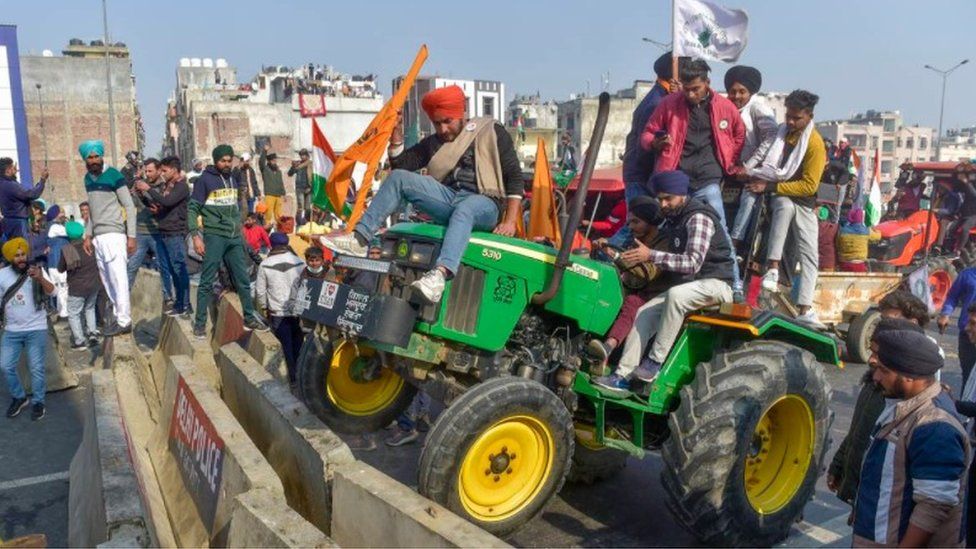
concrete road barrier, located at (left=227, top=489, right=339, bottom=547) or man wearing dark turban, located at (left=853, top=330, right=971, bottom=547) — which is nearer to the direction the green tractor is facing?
the concrete road barrier

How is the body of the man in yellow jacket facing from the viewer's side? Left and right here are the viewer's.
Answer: facing the viewer and to the left of the viewer

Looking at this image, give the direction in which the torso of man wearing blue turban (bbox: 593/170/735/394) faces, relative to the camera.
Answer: to the viewer's left

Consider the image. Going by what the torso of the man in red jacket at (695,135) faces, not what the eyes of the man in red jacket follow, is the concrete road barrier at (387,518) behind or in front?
in front

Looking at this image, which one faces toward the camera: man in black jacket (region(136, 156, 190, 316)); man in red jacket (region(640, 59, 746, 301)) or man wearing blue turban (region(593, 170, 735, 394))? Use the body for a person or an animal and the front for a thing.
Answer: the man in red jacket

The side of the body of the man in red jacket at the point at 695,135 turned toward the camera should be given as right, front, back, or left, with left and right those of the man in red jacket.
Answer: front

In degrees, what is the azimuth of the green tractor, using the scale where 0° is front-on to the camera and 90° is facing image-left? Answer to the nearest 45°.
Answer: approximately 45°

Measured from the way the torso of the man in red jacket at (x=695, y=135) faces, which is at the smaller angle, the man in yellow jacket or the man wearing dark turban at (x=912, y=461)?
the man wearing dark turban

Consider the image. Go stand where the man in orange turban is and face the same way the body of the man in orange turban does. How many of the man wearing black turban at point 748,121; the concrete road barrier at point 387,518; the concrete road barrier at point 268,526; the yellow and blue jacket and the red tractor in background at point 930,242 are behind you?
3

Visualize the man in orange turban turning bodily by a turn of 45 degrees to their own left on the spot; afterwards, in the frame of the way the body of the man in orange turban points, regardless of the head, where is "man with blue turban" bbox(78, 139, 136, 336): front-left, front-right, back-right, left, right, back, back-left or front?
back-right
